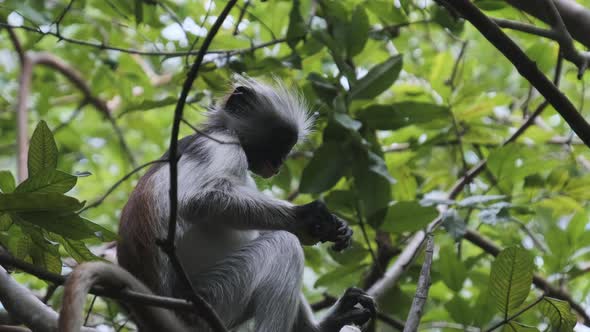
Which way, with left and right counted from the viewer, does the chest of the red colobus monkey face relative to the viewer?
facing to the right of the viewer

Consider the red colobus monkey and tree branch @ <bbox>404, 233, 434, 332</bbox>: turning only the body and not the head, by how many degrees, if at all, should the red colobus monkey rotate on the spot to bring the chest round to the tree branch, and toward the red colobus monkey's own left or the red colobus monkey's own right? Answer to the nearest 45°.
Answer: approximately 45° to the red colobus monkey's own right

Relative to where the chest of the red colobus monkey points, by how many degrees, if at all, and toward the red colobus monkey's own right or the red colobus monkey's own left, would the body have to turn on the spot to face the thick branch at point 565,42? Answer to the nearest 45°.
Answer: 0° — it already faces it

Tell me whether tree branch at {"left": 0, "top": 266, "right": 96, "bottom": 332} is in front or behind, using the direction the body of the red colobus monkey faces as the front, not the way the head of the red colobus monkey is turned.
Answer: behind

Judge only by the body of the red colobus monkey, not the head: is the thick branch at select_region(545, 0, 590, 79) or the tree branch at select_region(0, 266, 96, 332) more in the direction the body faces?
the thick branch

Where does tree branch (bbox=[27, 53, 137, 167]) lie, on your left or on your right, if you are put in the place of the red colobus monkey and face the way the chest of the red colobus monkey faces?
on your left

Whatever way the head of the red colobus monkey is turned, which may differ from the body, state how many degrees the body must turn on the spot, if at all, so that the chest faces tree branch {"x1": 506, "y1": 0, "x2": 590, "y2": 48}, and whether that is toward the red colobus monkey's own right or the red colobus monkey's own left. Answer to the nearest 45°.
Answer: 0° — it already faces it
